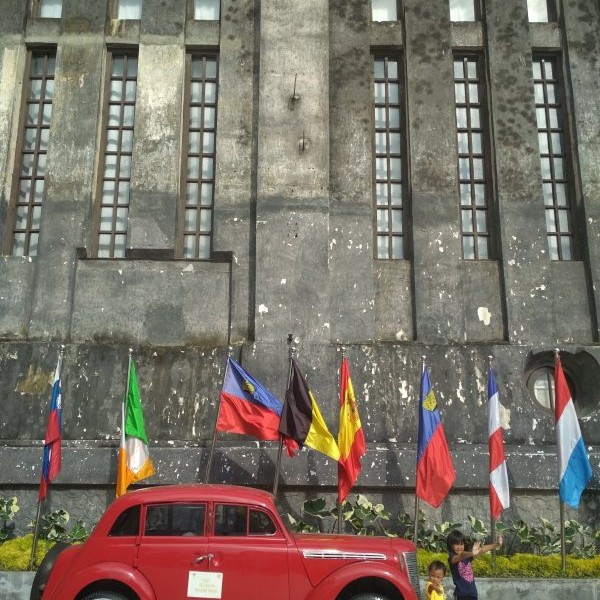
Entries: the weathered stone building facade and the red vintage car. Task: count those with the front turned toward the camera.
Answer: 1

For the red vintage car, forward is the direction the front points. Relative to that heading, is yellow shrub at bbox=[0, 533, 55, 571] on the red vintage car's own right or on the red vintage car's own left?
on the red vintage car's own left

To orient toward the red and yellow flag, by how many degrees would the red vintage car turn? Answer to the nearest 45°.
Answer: approximately 45° to its left

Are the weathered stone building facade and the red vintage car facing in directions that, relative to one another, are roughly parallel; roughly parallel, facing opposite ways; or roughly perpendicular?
roughly perpendicular

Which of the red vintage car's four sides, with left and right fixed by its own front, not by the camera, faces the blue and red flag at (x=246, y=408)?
left

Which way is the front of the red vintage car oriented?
to the viewer's right

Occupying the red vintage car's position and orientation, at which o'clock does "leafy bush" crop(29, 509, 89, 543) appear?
The leafy bush is roughly at 8 o'clock from the red vintage car.

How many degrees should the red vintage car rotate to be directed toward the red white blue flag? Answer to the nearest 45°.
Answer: approximately 45° to its left

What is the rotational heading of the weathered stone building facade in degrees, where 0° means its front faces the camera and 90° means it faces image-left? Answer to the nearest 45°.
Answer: approximately 0°

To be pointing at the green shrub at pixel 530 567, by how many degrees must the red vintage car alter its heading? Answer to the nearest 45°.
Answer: approximately 45° to its left
